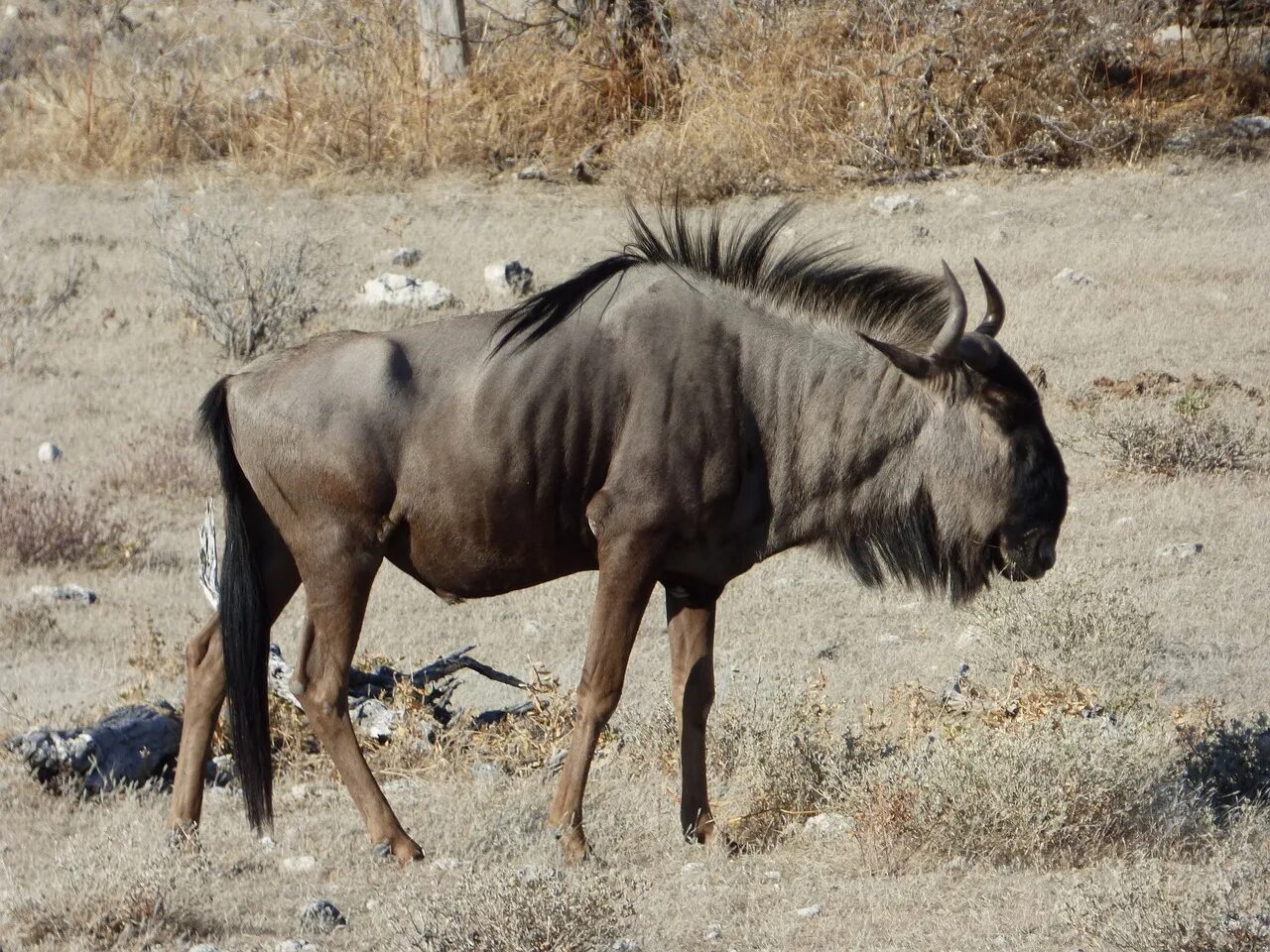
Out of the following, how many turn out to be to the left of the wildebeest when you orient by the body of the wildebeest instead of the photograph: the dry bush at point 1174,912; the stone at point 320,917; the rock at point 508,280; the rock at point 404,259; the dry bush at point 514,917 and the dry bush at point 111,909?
2

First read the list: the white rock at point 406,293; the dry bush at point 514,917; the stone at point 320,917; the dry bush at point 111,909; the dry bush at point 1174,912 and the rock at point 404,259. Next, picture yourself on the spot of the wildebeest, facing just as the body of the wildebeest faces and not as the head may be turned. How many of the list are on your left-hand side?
2

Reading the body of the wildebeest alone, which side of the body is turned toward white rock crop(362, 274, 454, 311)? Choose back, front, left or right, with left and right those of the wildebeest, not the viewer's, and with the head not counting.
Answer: left

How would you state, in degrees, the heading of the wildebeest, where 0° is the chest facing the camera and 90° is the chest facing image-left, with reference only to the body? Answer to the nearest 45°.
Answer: approximately 270°

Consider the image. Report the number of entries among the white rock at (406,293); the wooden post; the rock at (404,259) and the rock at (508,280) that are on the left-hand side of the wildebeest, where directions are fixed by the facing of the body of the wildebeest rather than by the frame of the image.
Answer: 4

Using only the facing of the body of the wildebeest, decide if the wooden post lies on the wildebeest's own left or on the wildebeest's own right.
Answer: on the wildebeest's own left

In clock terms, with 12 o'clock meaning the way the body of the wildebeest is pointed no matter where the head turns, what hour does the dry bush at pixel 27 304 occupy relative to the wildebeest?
The dry bush is roughly at 8 o'clock from the wildebeest.

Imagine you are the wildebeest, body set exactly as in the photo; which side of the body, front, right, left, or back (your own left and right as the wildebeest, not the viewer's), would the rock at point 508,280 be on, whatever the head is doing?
left

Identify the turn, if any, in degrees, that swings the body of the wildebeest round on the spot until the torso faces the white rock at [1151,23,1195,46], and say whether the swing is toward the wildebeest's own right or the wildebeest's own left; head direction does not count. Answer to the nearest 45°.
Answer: approximately 45° to the wildebeest's own left

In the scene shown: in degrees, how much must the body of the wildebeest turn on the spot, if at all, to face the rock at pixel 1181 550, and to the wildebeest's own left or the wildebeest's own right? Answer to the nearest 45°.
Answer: approximately 45° to the wildebeest's own left

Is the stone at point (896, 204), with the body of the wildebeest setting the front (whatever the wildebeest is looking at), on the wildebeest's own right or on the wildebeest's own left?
on the wildebeest's own left

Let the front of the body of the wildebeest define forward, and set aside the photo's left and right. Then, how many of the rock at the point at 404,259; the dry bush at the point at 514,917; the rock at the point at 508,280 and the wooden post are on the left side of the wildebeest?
3

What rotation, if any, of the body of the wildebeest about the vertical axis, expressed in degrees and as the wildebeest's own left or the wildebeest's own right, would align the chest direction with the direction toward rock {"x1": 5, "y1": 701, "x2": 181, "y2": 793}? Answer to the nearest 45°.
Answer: approximately 180°

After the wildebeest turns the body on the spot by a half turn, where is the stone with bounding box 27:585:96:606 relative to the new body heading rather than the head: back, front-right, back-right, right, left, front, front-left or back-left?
front-right

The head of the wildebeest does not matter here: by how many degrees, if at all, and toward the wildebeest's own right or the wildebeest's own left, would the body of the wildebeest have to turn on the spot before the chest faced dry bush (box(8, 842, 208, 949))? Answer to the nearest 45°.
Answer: approximately 135° to the wildebeest's own right
